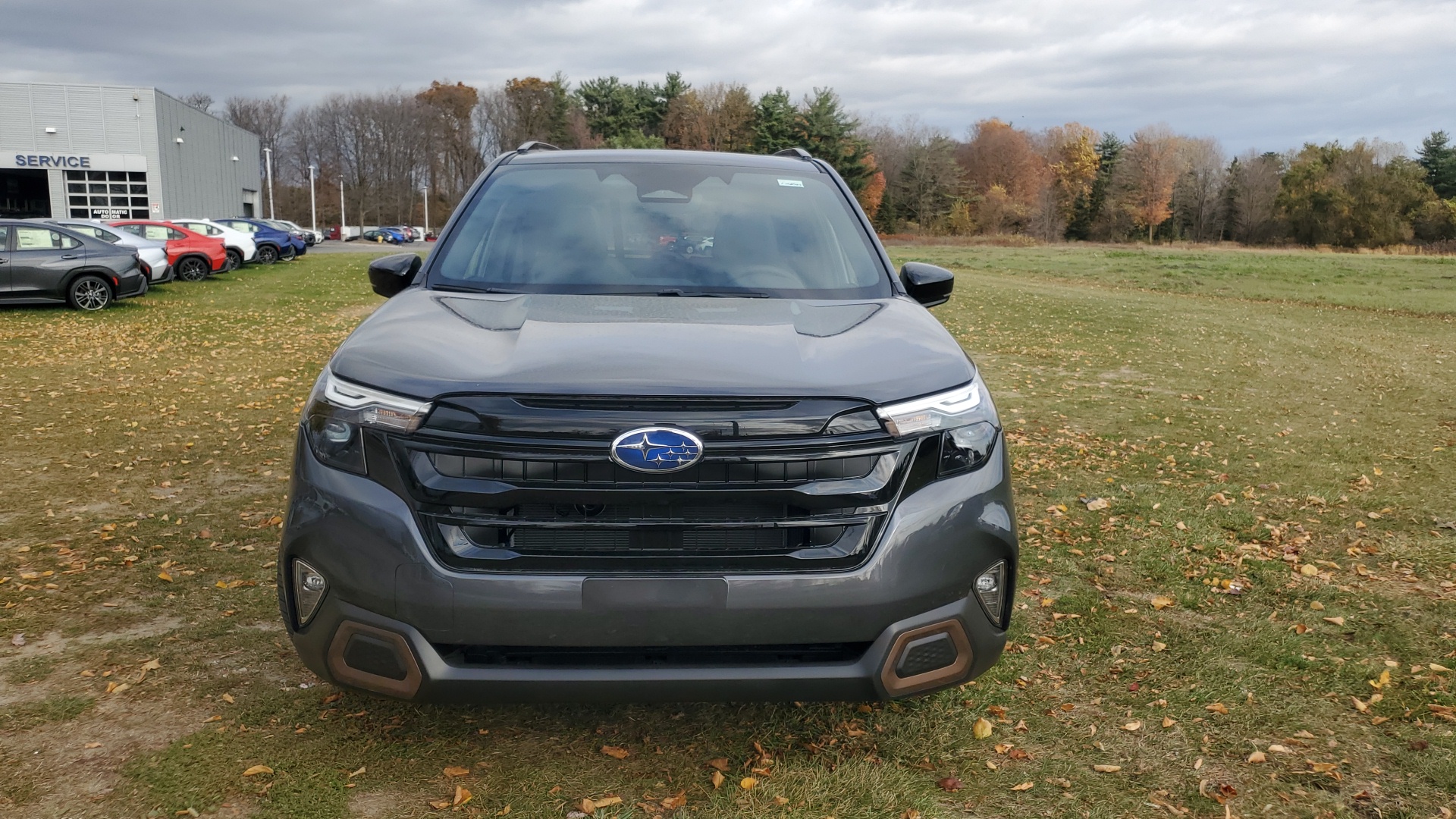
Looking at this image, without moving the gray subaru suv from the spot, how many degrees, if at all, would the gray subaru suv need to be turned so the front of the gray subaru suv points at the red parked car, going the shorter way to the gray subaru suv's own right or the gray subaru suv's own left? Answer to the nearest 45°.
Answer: approximately 135° to the gray subaru suv's own right

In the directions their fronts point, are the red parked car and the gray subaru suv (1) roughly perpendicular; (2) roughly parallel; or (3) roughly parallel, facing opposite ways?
roughly perpendicular

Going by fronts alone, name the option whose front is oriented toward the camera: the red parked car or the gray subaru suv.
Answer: the gray subaru suv

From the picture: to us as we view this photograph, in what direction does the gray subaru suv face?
facing the viewer

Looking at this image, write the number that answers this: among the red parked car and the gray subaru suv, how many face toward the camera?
1

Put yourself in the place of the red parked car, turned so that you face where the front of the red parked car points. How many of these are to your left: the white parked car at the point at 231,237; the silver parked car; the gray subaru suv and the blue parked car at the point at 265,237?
2

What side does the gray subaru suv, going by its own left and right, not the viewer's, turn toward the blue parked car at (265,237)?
back

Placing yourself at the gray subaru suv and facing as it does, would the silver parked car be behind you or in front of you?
behind
